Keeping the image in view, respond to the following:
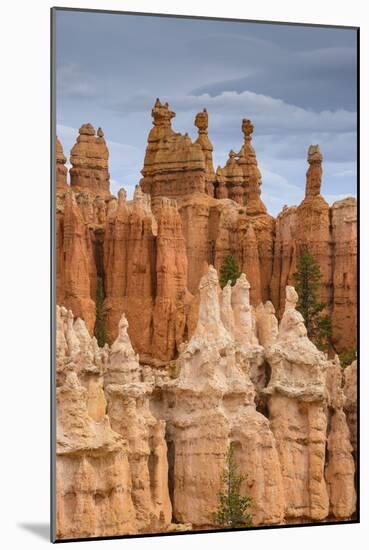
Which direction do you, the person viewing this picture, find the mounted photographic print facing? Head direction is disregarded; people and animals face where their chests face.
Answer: facing the viewer and to the right of the viewer
